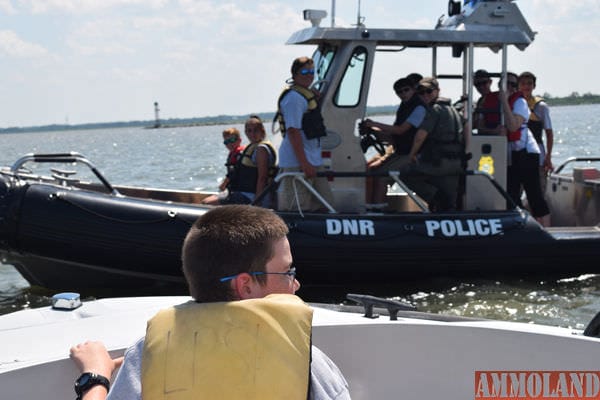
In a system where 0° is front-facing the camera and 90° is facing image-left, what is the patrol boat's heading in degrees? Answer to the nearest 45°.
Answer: approximately 90°

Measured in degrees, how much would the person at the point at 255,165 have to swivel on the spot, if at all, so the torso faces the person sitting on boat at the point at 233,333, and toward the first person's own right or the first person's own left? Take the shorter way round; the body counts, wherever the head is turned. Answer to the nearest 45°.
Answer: approximately 45° to the first person's own left

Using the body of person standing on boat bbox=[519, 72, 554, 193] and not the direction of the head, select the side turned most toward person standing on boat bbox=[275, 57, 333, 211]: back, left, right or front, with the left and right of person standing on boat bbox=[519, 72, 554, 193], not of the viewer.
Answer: front

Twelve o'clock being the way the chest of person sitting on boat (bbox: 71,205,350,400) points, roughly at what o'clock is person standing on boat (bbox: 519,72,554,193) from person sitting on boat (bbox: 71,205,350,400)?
person standing on boat (bbox: 519,72,554,193) is roughly at 1 o'clock from person sitting on boat (bbox: 71,205,350,400).

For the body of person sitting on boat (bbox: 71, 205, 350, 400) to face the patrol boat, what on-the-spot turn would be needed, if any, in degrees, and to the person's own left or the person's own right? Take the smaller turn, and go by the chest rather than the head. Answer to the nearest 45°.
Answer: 0° — they already face it

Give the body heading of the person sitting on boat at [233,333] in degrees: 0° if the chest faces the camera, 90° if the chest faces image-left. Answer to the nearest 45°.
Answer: approximately 180°

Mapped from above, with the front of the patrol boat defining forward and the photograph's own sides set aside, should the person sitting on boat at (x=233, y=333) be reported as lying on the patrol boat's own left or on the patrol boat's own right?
on the patrol boat's own left

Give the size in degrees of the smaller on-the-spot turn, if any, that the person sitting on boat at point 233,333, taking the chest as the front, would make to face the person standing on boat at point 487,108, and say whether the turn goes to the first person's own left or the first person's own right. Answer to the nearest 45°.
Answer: approximately 45° to the first person's own right

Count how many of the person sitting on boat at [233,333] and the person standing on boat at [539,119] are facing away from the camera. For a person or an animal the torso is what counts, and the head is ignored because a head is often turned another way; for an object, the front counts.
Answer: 1

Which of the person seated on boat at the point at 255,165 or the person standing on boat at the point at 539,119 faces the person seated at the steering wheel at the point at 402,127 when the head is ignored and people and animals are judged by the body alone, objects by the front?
the person standing on boat at the point at 539,119

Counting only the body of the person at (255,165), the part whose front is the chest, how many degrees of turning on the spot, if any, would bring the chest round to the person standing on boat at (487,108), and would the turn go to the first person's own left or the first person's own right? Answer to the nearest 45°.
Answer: approximately 135° to the first person's own left

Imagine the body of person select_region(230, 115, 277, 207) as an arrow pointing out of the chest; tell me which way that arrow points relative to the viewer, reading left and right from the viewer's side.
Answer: facing the viewer and to the left of the viewer

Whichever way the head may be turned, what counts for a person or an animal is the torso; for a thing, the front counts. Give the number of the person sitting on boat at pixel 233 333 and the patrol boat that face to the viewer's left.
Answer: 1
